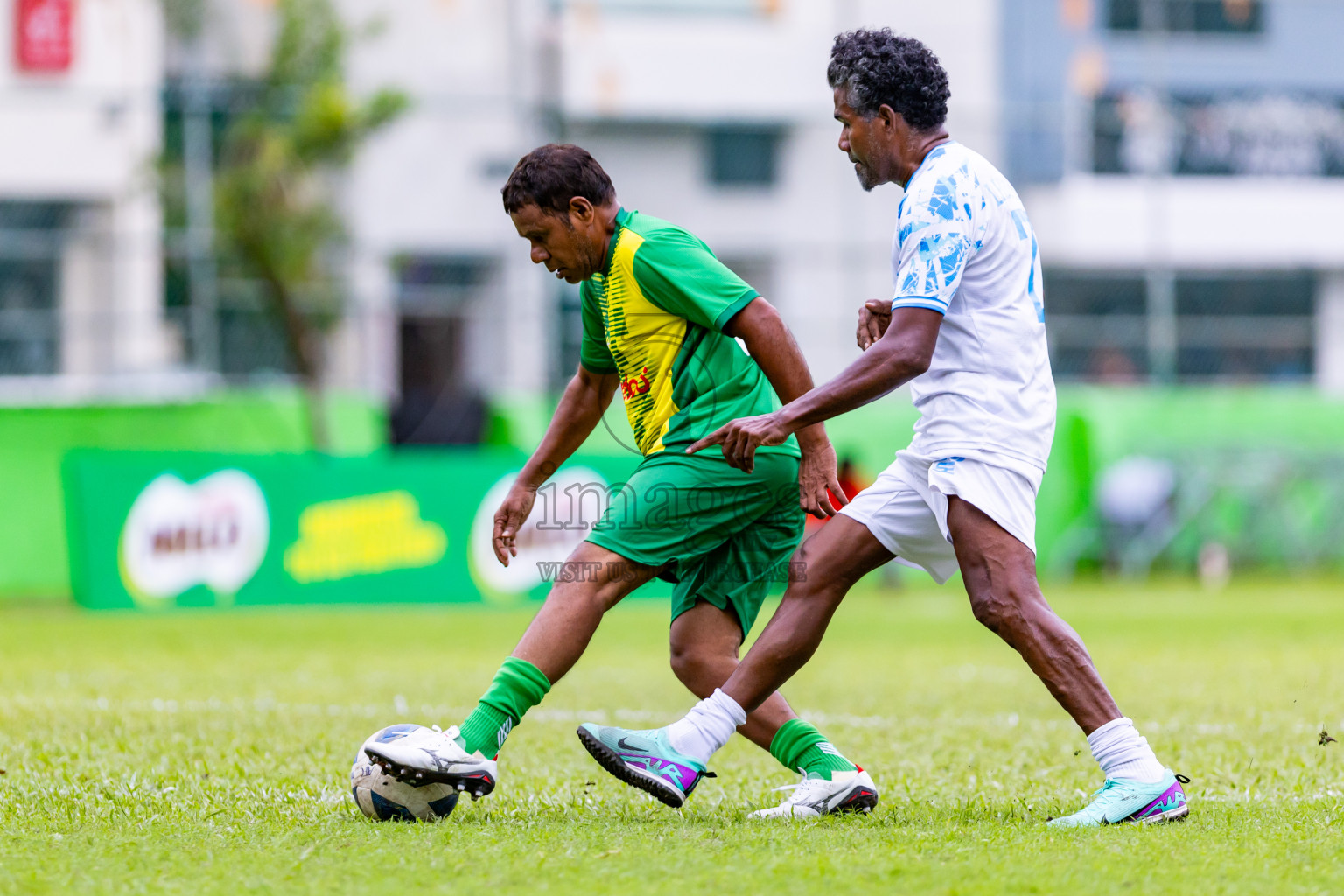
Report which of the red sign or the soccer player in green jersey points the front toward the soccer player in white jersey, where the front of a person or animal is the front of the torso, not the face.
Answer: the red sign

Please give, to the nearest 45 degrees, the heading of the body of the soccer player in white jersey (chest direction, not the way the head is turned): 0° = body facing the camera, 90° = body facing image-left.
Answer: approximately 90°

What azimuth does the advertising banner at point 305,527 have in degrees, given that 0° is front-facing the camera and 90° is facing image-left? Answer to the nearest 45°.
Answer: approximately 0°

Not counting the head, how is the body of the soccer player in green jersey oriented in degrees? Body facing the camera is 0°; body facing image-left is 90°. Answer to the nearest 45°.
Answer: approximately 45°

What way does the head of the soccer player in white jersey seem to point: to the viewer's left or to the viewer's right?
to the viewer's left

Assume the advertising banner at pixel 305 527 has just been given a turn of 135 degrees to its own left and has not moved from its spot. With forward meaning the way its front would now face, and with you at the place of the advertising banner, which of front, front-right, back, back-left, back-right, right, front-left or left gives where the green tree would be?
front-left

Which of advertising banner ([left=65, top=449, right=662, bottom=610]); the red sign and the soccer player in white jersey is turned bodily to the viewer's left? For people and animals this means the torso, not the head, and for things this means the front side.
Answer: the soccer player in white jersey

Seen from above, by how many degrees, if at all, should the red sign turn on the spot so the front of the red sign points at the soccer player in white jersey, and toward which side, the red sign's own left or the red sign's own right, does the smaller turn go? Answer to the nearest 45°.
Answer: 0° — it already faces them

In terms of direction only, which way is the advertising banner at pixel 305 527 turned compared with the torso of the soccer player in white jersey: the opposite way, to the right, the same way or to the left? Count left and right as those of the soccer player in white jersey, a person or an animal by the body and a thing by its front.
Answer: to the left

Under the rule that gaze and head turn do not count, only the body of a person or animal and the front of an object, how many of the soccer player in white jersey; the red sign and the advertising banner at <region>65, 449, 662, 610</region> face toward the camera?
2
